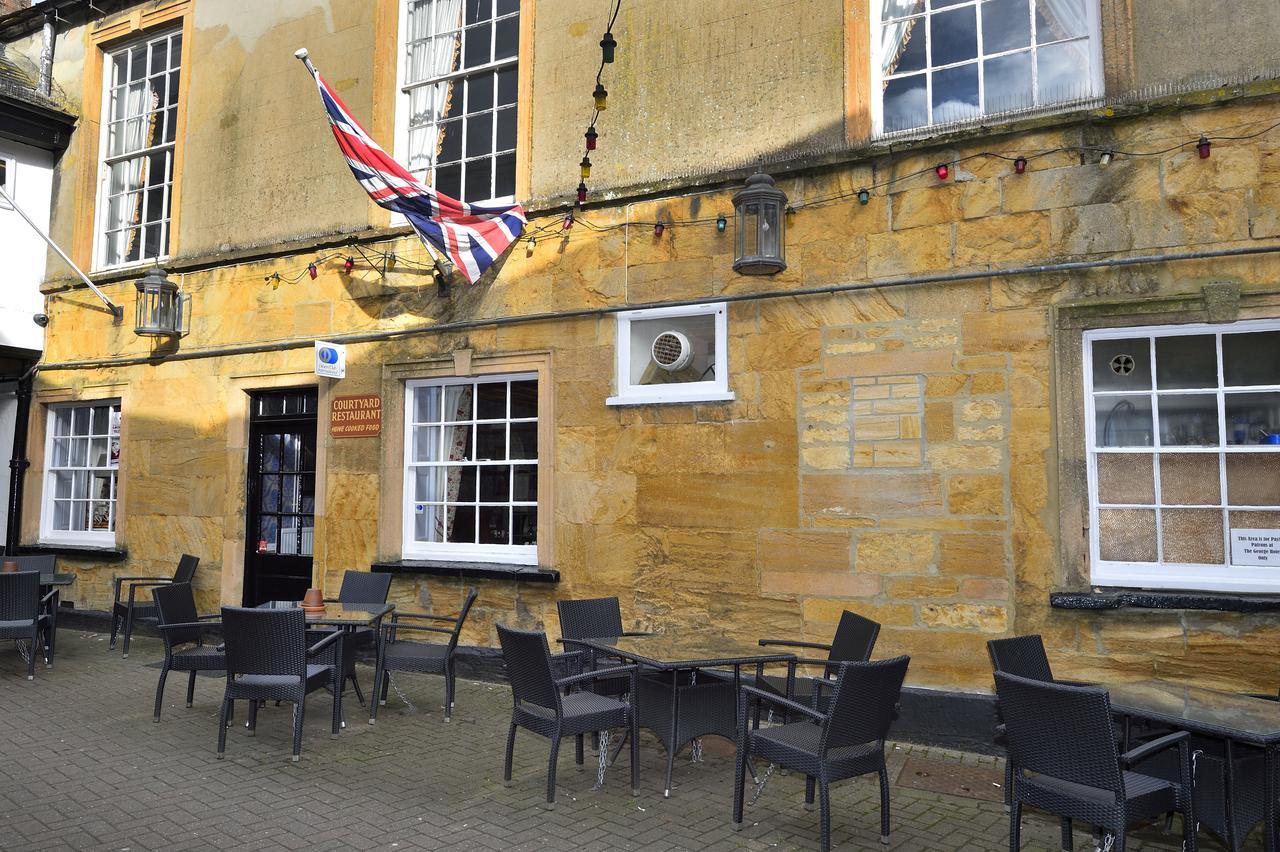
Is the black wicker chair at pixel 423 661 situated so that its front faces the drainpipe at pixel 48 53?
no

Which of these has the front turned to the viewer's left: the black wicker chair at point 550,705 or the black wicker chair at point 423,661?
the black wicker chair at point 423,661

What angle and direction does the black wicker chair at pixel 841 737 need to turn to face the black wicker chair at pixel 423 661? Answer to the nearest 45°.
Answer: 0° — it already faces it

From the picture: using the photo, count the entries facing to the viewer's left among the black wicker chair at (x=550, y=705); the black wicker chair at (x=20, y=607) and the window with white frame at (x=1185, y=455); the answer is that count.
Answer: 0

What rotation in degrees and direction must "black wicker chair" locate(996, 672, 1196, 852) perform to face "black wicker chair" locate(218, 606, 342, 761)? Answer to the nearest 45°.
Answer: approximately 135° to its left

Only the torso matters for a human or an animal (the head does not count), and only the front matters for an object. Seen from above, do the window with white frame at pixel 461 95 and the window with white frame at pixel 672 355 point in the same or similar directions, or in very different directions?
same or similar directions

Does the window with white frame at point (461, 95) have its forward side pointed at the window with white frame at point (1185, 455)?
no

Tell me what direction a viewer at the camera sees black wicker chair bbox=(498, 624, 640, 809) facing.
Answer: facing away from the viewer and to the right of the viewer

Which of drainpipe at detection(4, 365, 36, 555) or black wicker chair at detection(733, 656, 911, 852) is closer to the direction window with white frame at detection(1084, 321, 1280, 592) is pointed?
the black wicker chair

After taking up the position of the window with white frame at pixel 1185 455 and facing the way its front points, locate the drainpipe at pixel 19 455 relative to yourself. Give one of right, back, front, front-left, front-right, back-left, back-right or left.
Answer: right

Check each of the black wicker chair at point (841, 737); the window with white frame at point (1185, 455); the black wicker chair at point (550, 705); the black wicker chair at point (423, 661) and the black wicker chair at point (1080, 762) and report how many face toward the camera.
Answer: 1

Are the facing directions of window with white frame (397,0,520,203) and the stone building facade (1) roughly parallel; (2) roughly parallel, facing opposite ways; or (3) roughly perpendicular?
roughly parallel

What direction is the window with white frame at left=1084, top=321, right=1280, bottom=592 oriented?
toward the camera

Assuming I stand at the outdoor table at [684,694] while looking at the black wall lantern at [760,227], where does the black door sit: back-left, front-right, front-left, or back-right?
front-left

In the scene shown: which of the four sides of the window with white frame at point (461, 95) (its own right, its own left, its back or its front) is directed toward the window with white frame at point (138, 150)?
right

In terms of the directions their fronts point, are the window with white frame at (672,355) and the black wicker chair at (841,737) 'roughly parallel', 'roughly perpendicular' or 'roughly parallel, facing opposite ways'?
roughly perpendicular

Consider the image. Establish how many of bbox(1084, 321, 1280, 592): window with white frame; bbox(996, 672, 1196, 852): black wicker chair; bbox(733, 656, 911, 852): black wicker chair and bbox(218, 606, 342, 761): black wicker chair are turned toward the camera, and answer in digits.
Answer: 1

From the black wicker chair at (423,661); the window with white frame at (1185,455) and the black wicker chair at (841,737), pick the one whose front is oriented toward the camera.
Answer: the window with white frame

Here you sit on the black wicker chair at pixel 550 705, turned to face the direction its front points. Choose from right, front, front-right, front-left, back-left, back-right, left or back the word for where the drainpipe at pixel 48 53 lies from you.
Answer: left

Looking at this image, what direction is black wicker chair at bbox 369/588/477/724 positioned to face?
to the viewer's left

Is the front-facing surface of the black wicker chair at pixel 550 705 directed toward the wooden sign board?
no
